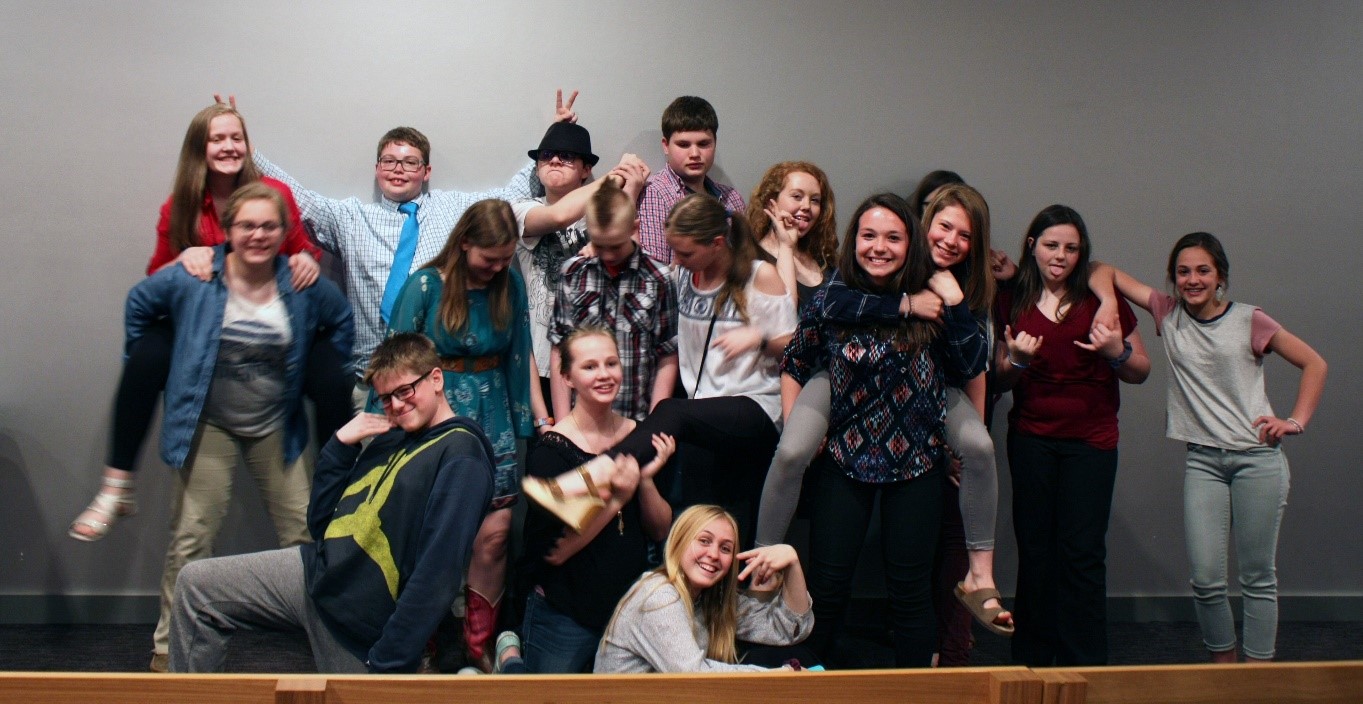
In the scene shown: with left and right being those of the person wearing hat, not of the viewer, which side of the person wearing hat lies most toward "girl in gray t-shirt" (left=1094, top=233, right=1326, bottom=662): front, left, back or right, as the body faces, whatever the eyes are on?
left

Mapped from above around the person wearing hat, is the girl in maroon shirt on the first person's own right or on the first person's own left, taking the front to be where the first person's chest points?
on the first person's own left

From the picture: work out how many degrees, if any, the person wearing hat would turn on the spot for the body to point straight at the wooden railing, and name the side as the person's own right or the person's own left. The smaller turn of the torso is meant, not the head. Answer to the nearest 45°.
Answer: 0° — they already face it

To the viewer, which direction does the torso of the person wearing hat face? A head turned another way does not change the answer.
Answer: toward the camera

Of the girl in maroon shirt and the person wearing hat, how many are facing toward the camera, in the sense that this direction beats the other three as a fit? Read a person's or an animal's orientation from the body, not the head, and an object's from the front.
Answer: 2

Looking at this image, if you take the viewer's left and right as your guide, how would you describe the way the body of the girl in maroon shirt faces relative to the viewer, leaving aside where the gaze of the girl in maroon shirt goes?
facing the viewer

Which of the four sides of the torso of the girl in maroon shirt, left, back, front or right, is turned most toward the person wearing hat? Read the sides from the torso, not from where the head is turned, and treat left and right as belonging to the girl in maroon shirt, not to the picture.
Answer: right

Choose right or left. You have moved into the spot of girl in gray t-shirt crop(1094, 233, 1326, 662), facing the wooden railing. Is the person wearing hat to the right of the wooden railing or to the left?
right

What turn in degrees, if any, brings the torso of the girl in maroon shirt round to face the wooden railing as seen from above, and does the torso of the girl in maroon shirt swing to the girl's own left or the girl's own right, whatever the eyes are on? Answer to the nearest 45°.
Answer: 0° — they already face it

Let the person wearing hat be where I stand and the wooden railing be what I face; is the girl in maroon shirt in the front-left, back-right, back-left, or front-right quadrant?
front-left
